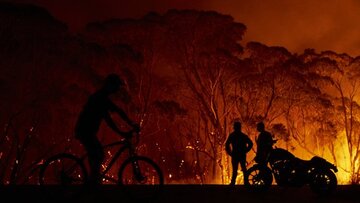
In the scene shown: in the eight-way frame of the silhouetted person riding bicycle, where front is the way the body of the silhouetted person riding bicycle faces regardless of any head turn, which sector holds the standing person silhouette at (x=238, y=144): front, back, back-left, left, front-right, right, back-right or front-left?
front-left

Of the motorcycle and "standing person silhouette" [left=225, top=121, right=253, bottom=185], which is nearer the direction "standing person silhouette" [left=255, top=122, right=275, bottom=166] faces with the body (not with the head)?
the standing person silhouette

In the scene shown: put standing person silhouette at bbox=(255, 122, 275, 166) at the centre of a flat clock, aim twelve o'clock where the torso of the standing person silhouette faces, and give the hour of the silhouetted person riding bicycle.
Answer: The silhouetted person riding bicycle is roughly at 10 o'clock from the standing person silhouette.

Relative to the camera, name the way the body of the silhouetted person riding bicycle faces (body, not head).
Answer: to the viewer's right

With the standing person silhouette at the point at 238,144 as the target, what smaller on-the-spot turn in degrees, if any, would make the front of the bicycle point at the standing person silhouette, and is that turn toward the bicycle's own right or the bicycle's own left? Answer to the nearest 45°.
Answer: approximately 45° to the bicycle's own left

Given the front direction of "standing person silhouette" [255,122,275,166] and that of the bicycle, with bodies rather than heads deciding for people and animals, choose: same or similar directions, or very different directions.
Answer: very different directions

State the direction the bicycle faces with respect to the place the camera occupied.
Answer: facing to the right of the viewer

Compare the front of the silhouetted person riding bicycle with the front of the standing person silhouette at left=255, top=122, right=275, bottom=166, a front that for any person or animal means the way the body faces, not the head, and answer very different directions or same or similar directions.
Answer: very different directions

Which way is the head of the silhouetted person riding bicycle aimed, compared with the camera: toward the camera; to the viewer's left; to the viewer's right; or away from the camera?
to the viewer's right

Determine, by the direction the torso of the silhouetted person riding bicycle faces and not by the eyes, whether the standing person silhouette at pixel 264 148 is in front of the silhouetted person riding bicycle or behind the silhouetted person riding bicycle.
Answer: in front

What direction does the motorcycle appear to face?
to the viewer's left
